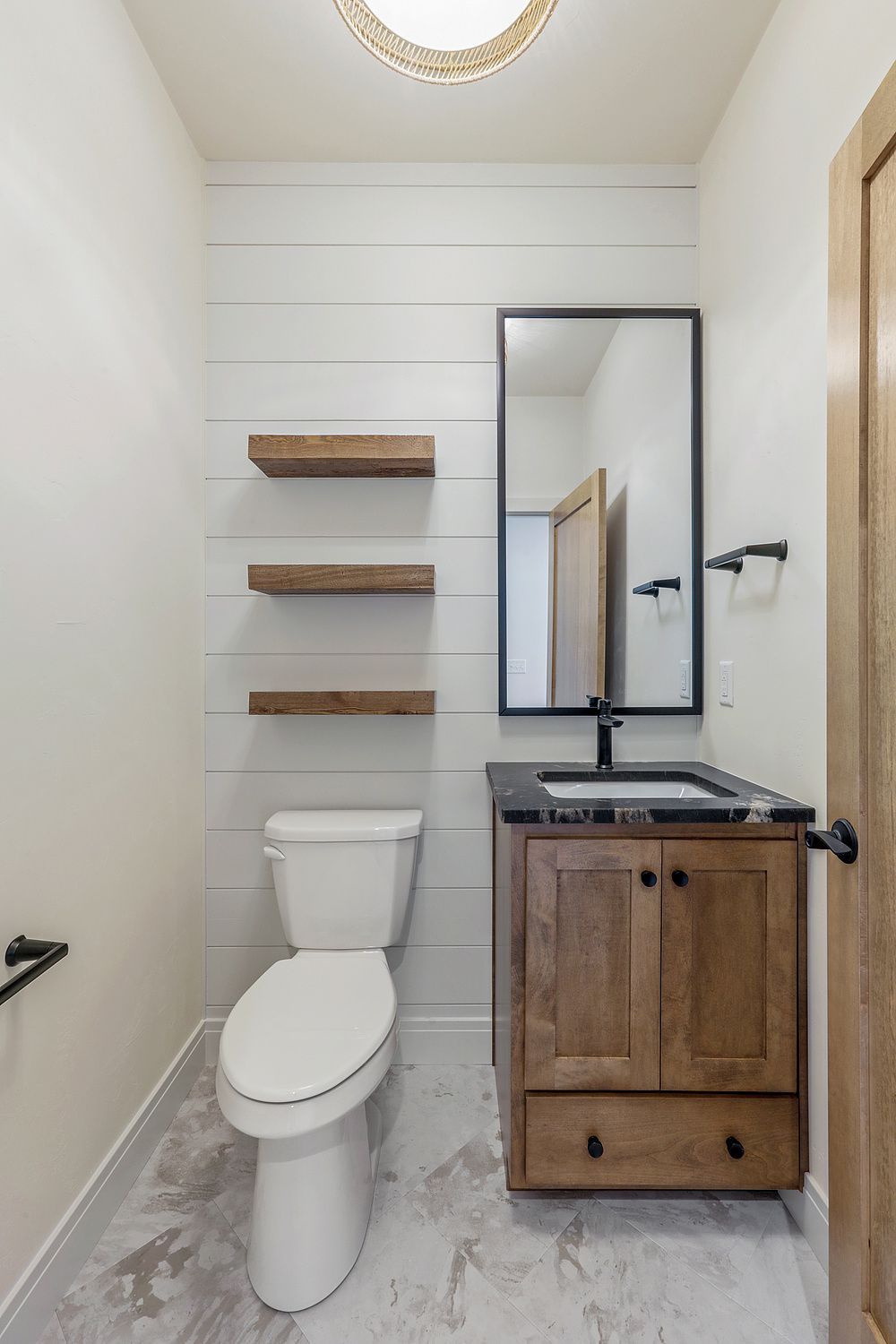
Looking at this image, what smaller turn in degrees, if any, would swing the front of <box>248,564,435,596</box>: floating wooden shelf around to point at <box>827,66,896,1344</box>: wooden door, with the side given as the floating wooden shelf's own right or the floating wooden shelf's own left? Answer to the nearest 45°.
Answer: approximately 45° to the floating wooden shelf's own left

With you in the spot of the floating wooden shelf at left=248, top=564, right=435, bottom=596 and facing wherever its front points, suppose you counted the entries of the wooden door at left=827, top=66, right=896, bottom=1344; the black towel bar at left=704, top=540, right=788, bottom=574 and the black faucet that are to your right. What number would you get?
0

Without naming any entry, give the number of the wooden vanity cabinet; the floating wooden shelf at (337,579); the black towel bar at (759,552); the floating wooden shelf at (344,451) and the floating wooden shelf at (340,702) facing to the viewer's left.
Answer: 1

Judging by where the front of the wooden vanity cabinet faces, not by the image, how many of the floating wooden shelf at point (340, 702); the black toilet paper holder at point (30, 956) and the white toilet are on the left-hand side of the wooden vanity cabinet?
0

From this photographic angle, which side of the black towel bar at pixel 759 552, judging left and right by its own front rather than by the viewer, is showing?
left

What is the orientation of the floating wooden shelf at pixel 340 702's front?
toward the camera

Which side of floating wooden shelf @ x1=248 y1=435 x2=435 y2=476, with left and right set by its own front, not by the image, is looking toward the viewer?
front

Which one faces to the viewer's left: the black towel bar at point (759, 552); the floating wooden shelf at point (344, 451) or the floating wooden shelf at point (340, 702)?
the black towel bar

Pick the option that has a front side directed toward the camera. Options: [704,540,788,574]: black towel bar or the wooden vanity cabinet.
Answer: the wooden vanity cabinet

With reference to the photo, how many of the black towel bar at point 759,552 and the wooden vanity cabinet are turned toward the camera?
1

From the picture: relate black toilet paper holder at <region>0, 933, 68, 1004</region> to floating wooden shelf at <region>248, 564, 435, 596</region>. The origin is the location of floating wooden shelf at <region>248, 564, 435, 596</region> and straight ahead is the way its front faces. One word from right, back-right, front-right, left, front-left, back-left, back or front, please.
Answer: front-right

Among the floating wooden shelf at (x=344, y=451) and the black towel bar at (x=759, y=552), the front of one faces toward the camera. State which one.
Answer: the floating wooden shelf

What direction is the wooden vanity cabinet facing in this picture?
toward the camera

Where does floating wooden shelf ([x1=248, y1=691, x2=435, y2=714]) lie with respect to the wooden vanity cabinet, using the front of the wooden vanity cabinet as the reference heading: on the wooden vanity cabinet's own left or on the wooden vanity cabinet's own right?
on the wooden vanity cabinet's own right

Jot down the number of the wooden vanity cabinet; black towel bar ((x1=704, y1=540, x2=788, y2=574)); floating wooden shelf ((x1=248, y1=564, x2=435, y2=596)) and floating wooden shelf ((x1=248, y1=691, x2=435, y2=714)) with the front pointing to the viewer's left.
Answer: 1
